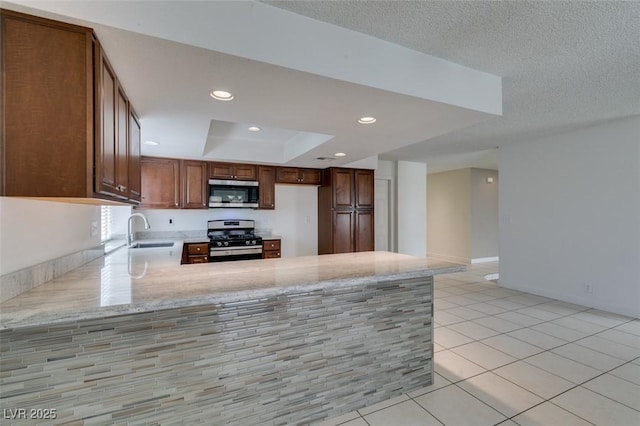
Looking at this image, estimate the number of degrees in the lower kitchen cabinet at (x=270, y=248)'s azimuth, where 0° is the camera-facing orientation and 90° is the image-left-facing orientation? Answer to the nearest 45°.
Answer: approximately 0°

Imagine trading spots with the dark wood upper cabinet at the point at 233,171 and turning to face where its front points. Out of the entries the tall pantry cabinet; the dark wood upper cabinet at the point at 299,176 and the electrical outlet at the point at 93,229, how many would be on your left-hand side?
2

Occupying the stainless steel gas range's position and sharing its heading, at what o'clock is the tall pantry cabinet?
The tall pantry cabinet is roughly at 9 o'clock from the stainless steel gas range.

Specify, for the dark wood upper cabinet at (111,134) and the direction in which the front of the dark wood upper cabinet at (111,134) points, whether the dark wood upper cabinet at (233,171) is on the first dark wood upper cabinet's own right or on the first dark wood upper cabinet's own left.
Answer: on the first dark wood upper cabinet's own left

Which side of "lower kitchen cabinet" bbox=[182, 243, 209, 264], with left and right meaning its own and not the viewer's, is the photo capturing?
front

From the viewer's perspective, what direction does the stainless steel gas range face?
toward the camera

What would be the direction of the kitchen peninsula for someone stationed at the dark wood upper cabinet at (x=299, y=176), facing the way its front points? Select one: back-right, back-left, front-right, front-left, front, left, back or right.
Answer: front

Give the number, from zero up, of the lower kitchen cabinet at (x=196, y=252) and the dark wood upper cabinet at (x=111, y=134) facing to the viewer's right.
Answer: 1

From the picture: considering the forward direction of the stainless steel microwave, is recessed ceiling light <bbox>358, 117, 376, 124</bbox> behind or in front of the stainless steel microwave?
in front

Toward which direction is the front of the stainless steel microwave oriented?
toward the camera

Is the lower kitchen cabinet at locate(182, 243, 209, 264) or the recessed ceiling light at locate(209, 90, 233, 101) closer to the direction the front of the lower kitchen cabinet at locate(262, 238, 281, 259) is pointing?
the recessed ceiling light
